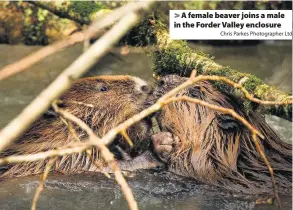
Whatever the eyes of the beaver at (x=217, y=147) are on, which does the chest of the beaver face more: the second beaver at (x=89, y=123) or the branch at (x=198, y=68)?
the second beaver

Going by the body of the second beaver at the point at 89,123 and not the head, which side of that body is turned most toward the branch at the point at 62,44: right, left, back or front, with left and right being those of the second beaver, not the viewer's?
right

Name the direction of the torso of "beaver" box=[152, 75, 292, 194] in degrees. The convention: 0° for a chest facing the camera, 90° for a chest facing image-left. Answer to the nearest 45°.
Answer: approximately 90°

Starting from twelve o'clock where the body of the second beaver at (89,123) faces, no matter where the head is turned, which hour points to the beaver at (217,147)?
The beaver is roughly at 1 o'clock from the second beaver.

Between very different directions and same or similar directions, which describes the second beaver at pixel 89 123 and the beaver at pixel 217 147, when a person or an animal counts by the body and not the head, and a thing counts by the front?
very different directions

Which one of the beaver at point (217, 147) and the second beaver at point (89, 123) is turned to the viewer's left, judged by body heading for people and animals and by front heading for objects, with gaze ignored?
the beaver

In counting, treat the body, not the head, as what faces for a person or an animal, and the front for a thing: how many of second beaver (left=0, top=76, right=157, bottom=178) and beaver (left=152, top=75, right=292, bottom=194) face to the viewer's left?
1

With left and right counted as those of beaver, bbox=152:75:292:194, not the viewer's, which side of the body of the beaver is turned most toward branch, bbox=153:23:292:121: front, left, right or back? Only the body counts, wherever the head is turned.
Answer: right

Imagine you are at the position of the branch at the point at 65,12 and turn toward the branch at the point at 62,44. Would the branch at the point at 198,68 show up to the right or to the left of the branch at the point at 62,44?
left

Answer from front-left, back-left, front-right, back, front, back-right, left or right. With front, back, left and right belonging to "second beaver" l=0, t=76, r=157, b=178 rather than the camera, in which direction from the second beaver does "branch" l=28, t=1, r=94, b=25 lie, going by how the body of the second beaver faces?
left

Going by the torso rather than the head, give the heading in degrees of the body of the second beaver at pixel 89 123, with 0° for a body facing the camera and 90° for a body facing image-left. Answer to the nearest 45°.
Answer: approximately 270°
